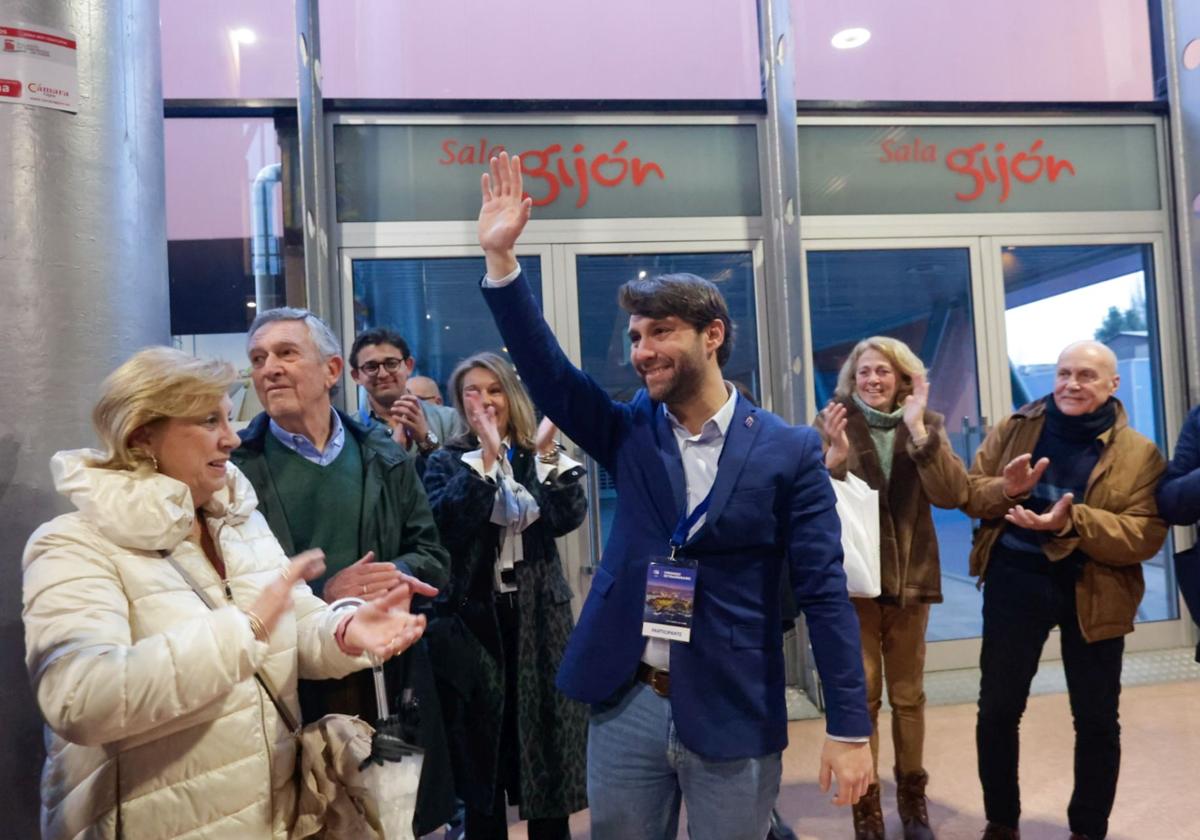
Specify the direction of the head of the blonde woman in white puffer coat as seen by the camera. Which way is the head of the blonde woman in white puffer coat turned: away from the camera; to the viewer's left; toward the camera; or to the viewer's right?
to the viewer's right

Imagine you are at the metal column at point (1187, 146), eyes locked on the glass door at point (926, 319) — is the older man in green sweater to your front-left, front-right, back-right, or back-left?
front-left

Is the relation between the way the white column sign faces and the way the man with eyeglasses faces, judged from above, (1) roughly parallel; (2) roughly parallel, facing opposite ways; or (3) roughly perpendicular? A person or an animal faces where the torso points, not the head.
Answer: roughly parallel

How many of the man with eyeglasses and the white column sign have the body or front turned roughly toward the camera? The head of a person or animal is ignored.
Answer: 2

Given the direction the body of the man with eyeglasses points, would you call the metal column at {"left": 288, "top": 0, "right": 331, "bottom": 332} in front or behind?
behind

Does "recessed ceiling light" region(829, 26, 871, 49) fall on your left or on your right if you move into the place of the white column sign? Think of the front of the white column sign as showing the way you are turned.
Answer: on your left

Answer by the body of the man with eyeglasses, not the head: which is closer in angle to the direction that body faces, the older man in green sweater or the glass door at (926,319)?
the older man in green sweater

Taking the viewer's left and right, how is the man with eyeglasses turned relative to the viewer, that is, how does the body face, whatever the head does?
facing the viewer

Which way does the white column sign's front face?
toward the camera

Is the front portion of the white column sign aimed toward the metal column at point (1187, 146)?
no

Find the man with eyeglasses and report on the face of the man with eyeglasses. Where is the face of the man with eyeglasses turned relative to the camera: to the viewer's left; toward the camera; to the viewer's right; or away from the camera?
toward the camera

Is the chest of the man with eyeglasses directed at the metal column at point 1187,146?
no

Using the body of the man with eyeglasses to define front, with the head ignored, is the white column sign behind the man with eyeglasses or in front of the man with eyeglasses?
in front

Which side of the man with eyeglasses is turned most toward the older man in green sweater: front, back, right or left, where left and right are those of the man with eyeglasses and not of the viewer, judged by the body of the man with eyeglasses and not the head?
front
